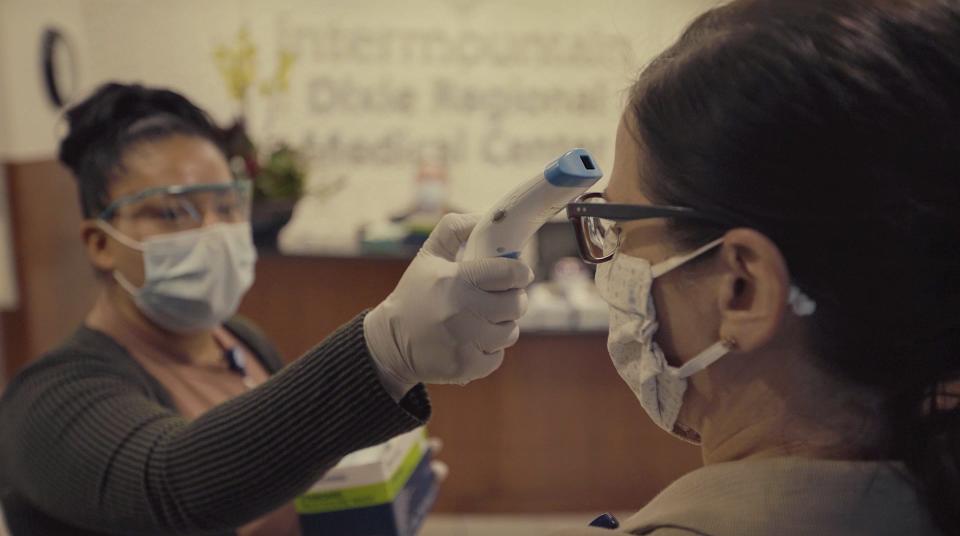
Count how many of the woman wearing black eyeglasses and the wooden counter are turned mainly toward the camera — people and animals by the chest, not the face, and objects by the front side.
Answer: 1

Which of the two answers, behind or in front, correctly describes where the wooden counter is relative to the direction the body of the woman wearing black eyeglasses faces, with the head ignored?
in front

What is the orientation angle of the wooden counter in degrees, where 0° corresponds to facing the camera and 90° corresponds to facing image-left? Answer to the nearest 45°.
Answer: approximately 0°

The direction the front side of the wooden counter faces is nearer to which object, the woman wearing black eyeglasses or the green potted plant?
the woman wearing black eyeglasses

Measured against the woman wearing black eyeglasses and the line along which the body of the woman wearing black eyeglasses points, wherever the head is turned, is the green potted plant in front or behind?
in front

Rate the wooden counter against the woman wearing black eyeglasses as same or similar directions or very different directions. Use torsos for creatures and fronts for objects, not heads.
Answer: very different directions

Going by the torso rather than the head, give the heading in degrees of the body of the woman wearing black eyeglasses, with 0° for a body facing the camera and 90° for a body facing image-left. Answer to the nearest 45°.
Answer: approximately 135°

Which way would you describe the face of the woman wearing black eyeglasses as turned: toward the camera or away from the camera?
away from the camera
